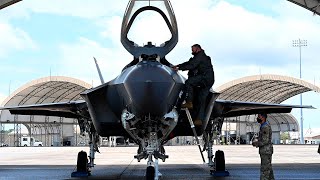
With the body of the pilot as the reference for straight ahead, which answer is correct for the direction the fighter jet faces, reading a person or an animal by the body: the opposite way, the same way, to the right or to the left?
to the left

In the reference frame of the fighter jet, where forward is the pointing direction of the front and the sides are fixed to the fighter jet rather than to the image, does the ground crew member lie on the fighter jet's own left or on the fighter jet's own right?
on the fighter jet's own left

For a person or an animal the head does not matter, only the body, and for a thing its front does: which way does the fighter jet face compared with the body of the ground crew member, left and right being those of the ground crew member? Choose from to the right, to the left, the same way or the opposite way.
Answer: to the left

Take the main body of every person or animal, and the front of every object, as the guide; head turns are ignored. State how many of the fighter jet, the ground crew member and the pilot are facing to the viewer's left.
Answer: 2

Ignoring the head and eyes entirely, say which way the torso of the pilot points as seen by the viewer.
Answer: to the viewer's left

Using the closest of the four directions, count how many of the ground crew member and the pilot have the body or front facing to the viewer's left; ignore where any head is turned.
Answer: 2

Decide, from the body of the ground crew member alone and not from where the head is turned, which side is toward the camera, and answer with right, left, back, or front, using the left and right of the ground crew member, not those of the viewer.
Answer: left
